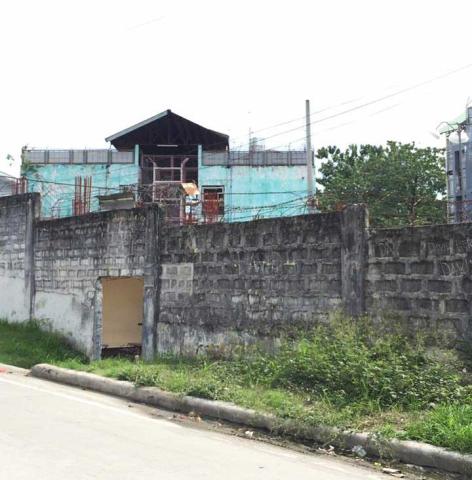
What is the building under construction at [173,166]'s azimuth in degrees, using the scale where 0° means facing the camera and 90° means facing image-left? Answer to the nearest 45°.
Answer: approximately 0°

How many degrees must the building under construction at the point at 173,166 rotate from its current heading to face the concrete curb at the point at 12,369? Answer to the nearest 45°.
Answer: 0° — it already faces it

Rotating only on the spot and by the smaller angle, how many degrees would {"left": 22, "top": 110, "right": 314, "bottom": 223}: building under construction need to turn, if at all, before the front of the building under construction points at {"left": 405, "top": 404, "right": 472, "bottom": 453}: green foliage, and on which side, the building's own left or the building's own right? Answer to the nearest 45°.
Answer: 0° — it already faces it

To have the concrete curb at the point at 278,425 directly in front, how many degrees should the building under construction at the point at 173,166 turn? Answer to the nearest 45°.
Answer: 0° — it already faces it

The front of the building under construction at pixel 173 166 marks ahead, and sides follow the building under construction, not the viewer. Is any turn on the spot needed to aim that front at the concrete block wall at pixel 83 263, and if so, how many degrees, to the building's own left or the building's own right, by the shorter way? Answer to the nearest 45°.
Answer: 0° — it already faces it
